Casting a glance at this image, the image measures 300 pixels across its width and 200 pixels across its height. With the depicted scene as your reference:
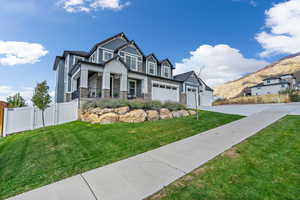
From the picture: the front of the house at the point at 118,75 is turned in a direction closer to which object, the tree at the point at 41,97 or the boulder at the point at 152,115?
the boulder

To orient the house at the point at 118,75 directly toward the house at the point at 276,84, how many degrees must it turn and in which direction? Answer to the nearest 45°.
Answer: approximately 90° to its left

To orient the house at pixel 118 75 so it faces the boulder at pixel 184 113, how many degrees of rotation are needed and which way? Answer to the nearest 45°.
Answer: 0° — it already faces it

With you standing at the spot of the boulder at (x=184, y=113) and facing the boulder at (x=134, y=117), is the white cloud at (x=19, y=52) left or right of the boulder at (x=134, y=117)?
right

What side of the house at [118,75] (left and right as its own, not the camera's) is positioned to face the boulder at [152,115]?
front

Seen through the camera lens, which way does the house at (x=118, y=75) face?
facing the viewer and to the right of the viewer

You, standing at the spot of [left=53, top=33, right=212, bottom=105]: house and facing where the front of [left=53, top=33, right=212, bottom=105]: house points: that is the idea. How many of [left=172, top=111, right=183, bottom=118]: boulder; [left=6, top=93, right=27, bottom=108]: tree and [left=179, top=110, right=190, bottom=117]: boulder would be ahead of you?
2

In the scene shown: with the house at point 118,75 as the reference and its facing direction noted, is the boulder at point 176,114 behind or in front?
in front
